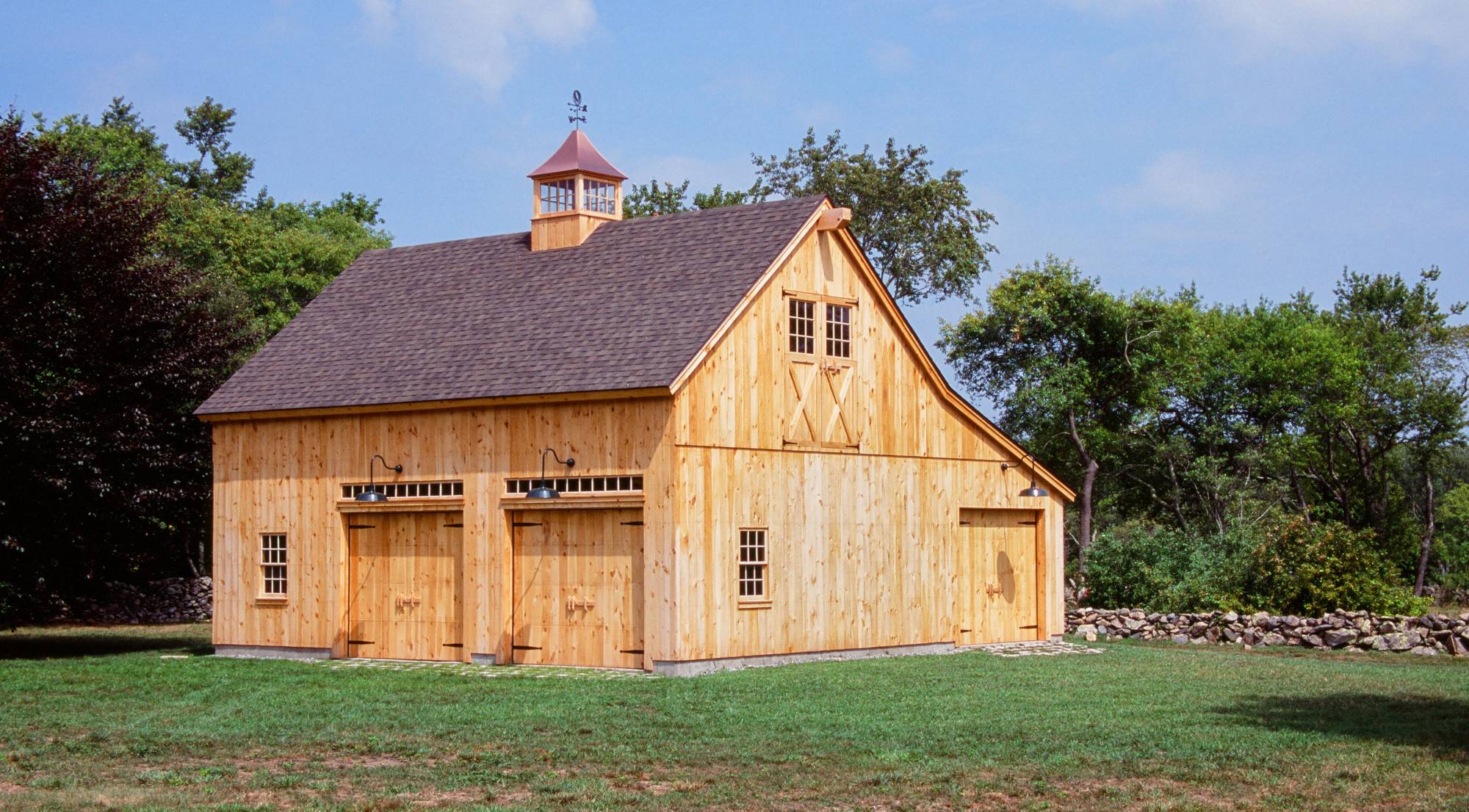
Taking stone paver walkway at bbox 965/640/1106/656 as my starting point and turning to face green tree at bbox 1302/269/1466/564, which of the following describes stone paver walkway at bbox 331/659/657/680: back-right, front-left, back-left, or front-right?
back-left

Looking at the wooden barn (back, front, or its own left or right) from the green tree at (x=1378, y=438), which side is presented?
back

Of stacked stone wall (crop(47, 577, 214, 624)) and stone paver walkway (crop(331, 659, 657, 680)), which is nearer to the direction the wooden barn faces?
the stone paver walkway

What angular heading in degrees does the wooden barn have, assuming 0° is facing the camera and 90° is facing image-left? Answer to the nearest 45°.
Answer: approximately 45°

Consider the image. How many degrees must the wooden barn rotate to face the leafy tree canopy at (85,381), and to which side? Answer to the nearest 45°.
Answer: approximately 45° to its right
